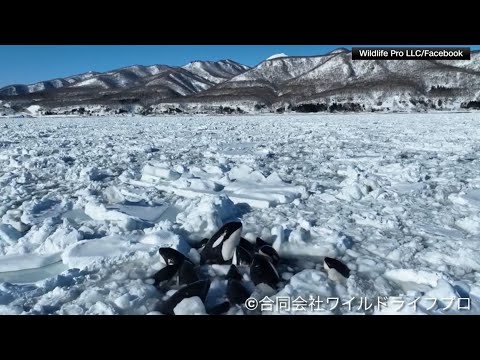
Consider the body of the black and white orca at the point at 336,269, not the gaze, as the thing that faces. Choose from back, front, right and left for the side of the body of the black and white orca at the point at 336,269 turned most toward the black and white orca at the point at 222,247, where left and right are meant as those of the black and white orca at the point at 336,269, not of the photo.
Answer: front

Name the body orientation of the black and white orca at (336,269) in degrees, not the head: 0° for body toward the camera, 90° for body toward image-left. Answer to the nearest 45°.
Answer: approximately 90°

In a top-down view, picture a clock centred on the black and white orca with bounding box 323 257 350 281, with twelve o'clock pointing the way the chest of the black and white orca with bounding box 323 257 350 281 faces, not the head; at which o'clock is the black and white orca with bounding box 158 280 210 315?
the black and white orca with bounding box 158 280 210 315 is roughly at 11 o'clock from the black and white orca with bounding box 323 257 350 281.
